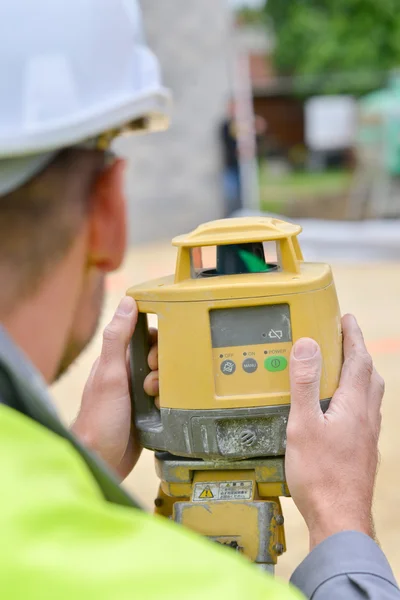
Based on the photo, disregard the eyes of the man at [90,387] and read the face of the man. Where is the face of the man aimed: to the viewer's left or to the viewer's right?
to the viewer's right

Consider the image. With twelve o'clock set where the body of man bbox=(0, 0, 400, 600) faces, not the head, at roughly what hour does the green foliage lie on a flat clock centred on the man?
The green foliage is roughly at 11 o'clock from the man.

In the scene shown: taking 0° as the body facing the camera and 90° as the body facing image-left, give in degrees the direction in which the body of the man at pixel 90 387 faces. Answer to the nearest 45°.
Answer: approximately 225°
